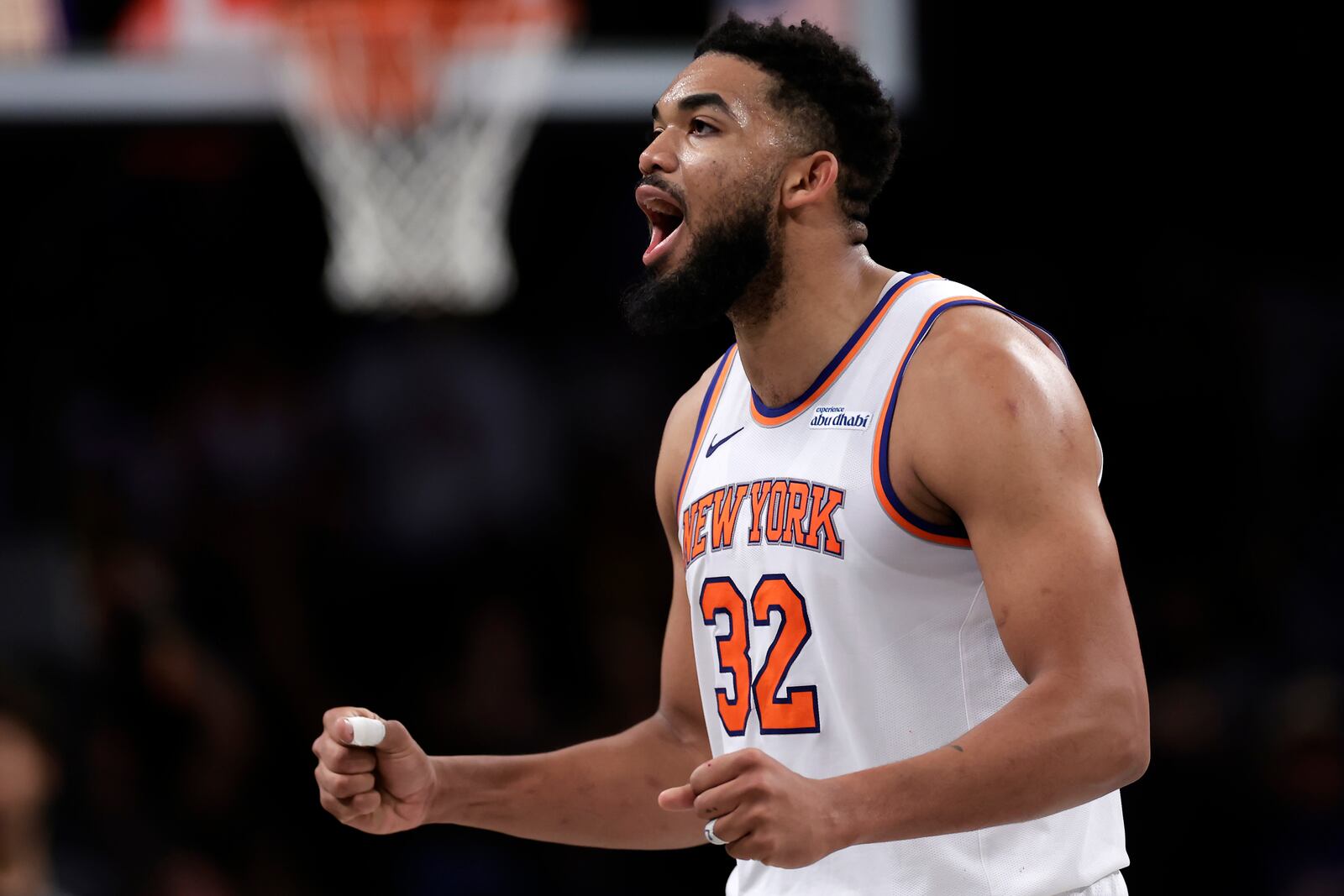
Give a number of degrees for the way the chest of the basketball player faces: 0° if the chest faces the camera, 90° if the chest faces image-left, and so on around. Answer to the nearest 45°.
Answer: approximately 45°

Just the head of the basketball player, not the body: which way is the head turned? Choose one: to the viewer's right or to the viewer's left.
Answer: to the viewer's left
